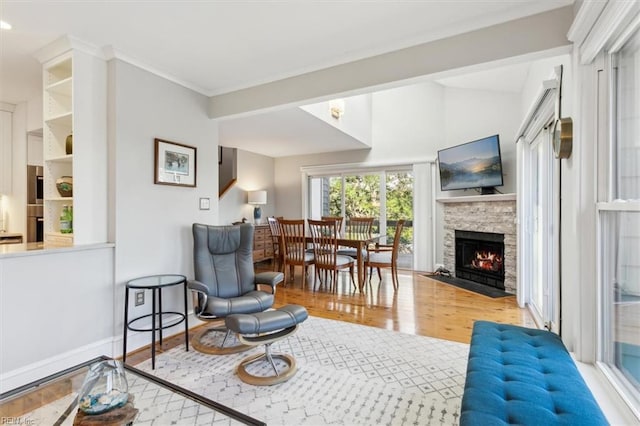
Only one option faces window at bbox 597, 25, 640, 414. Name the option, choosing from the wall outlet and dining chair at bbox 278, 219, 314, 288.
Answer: the wall outlet

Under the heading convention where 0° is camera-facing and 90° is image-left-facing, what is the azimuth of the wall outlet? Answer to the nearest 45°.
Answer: approximately 315°

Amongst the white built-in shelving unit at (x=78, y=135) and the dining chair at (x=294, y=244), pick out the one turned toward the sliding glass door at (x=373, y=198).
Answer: the dining chair

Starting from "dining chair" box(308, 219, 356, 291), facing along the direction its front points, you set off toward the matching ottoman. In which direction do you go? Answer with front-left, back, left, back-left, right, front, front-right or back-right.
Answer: back-right

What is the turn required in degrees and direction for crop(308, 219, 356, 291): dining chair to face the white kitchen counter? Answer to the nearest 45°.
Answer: approximately 180°

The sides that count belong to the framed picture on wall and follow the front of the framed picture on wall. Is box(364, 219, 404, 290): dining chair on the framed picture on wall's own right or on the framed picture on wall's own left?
on the framed picture on wall's own left

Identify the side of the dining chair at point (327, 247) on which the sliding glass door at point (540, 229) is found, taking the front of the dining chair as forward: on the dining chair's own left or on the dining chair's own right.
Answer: on the dining chair's own right

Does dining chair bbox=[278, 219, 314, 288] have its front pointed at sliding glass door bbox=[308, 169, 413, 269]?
yes

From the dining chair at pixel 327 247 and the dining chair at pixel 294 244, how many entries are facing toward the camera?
0

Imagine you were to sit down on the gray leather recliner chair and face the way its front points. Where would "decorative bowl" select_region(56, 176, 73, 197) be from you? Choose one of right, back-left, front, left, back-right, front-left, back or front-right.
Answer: back-right

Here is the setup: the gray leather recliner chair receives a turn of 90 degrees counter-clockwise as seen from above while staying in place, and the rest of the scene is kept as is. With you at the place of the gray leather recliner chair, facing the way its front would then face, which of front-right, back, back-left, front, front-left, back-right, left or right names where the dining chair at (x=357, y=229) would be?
front

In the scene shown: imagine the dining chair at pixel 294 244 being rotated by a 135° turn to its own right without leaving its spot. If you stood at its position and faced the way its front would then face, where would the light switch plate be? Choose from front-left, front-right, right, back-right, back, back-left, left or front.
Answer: front-right

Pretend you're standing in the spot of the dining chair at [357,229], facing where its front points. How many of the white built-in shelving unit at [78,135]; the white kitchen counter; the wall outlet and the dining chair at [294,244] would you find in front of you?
4

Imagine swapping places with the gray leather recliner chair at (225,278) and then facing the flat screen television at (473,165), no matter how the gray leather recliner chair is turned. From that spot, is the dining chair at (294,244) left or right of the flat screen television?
left

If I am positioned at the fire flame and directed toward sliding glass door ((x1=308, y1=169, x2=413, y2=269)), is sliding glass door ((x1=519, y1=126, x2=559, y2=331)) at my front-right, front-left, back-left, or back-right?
back-left
